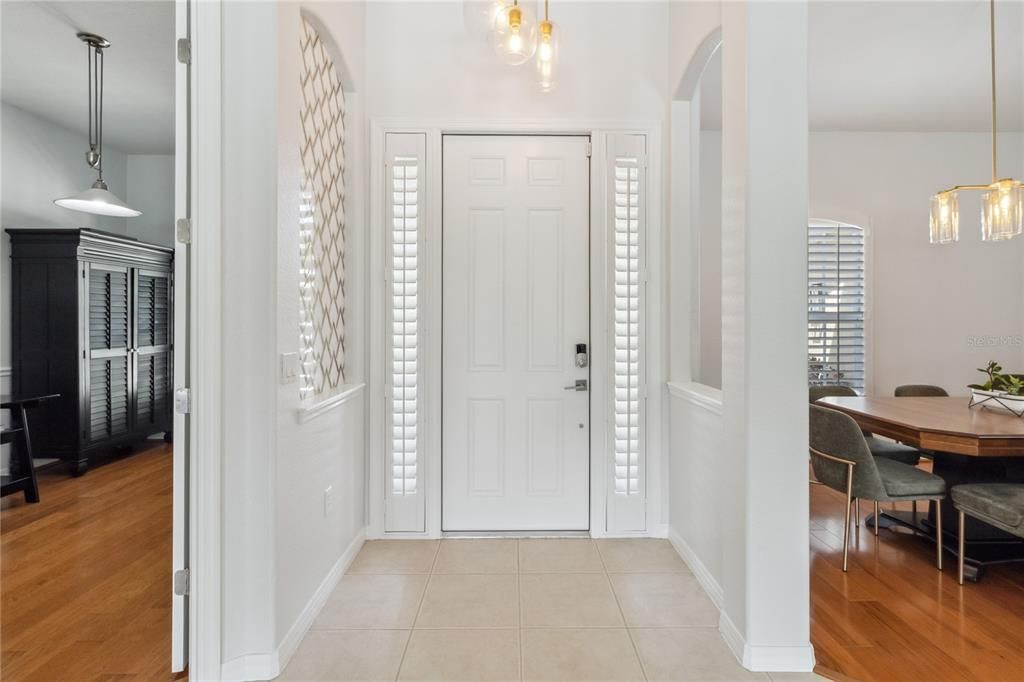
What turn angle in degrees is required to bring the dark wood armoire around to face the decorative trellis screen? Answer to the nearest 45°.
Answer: approximately 45° to its right

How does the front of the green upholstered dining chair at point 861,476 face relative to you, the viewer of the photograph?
facing away from the viewer and to the right of the viewer

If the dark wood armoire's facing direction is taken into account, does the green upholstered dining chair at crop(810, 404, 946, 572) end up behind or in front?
in front

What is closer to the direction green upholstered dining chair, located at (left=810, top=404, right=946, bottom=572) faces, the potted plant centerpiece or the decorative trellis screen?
the potted plant centerpiece

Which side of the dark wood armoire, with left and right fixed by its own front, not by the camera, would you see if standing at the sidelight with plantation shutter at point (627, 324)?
front

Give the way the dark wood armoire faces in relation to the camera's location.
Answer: facing the viewer and to the right of the viewer

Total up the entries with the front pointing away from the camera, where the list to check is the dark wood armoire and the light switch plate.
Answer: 0

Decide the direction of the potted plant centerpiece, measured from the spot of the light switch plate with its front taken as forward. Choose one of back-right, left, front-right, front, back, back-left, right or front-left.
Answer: front-left

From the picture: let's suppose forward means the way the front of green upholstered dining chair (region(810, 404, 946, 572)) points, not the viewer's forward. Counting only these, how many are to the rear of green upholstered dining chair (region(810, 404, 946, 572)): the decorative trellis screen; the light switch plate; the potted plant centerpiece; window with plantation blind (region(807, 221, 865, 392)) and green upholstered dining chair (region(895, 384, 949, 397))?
2

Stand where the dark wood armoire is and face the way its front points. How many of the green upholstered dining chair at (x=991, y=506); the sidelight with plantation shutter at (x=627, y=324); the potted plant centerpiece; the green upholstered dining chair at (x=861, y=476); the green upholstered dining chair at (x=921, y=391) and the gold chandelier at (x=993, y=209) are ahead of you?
6
